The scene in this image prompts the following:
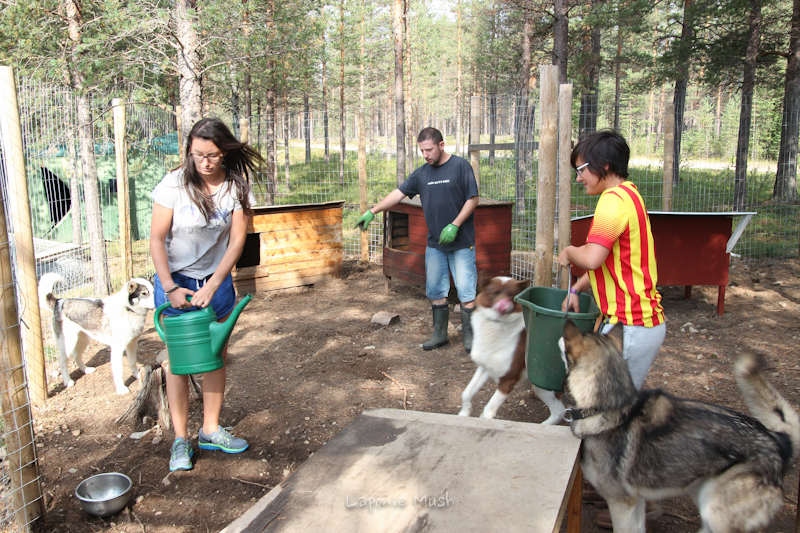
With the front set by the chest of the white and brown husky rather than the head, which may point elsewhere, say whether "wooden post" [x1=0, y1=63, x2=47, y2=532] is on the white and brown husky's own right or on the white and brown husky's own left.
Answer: on the white and brown husky's own right

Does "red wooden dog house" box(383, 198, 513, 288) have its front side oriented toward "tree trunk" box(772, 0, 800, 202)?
no

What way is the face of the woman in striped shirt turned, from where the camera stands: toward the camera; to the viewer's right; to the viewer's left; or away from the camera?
to the viewer's left

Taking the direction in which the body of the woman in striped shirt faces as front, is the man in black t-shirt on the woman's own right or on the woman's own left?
on the woman's own right

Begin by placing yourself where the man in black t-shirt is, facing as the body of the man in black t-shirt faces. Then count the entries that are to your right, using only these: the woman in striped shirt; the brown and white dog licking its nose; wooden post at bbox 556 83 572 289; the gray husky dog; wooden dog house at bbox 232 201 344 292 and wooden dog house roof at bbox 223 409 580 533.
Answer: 1

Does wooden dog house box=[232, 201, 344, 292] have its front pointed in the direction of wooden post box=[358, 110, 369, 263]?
no

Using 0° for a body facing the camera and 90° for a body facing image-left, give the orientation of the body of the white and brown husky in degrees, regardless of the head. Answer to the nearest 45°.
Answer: approximately 315°

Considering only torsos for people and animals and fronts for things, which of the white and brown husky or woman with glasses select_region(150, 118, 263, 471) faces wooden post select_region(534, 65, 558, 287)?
the white and brown husky

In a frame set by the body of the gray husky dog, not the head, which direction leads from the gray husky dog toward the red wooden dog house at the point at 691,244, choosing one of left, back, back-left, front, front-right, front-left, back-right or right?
right

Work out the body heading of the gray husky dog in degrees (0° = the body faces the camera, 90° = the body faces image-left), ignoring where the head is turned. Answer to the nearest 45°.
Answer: approximately 90°

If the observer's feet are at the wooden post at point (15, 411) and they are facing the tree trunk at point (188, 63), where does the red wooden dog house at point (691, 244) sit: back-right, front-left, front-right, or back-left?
front-right

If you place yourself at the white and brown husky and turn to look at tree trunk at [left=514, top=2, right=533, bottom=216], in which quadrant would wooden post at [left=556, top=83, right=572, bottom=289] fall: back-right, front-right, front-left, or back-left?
front-right

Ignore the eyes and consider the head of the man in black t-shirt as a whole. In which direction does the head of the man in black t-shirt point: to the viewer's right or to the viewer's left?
to the viewer's left

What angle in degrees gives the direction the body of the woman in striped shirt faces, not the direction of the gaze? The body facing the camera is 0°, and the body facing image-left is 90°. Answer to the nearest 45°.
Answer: approximately 90°

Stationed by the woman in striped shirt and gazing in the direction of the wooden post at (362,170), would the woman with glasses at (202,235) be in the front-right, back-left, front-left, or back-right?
front-left

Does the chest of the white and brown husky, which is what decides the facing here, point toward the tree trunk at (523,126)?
no
